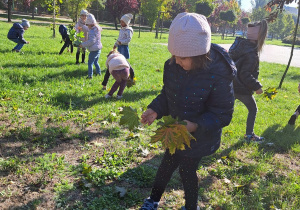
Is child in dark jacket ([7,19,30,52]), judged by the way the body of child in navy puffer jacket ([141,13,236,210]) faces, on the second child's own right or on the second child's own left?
on the second child's own right

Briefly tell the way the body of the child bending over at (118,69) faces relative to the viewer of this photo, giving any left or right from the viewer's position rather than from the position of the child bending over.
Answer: facing away from the viewer and to the left of the viewer

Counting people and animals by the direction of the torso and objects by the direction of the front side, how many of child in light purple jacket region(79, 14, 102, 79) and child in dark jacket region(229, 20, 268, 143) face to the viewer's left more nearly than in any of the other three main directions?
1
